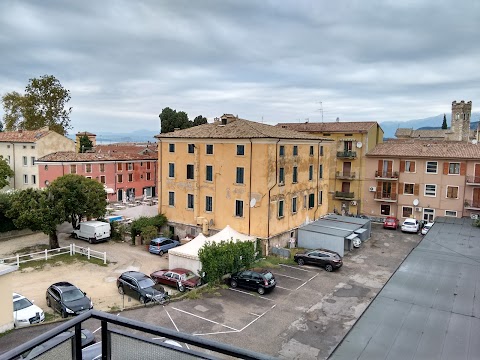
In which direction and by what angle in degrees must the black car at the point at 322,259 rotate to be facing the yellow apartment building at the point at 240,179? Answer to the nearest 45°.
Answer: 0° — it already faces it

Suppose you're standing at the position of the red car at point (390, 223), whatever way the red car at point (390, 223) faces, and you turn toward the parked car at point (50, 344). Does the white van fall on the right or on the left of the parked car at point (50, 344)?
right

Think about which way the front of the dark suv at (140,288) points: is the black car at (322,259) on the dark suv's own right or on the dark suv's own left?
on the dark suv's own left

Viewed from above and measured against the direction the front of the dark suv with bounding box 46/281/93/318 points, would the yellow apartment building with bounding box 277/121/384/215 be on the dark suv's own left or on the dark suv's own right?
on the dark suv's own left

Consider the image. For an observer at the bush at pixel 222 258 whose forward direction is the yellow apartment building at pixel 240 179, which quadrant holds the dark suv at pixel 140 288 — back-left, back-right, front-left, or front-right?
back-left

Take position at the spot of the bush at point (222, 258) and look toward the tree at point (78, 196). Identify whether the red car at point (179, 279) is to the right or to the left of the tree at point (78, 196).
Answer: left

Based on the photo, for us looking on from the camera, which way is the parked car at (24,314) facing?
facing the viewer and to the right of the viewer

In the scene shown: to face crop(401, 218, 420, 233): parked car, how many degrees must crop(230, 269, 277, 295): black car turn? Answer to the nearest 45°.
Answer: approximately 90° to its right

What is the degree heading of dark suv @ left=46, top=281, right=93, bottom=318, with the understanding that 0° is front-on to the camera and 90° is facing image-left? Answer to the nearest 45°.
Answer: approximately 315°

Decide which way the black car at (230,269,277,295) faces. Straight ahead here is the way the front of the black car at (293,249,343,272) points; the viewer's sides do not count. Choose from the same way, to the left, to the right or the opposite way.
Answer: the same way
